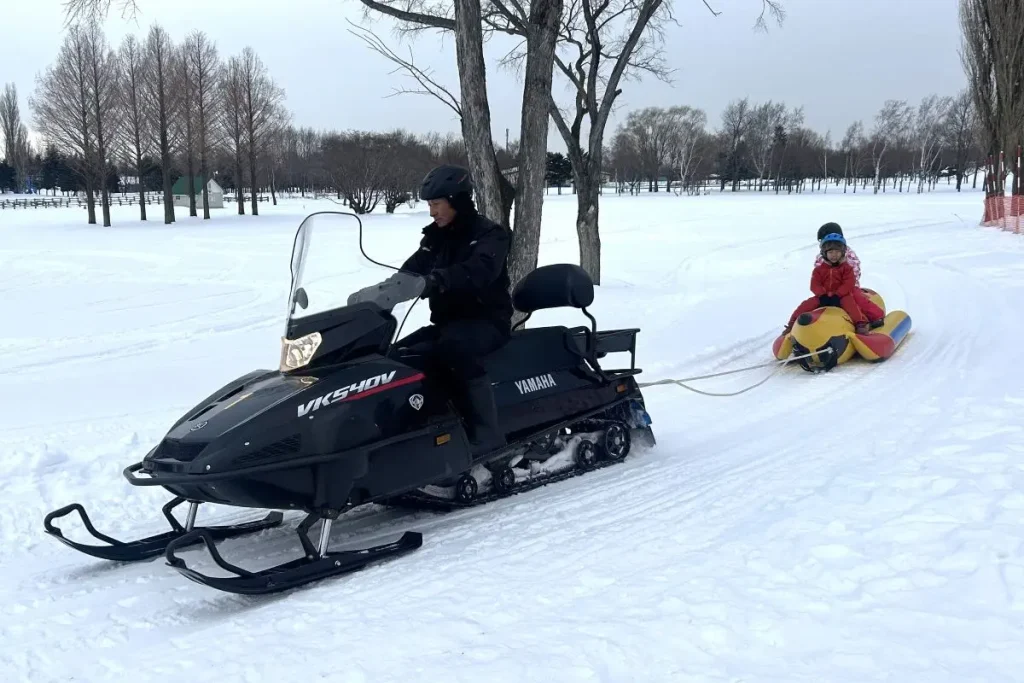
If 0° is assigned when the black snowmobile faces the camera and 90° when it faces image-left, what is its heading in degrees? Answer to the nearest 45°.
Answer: approximately 45°

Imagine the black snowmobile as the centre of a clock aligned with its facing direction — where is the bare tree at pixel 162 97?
The bare tree is roughly at 4 o'clock from the black snowmobile.

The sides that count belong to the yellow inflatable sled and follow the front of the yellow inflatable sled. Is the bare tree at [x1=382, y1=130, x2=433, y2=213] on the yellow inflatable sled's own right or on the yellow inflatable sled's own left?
on the yellow inflatable sled's own right

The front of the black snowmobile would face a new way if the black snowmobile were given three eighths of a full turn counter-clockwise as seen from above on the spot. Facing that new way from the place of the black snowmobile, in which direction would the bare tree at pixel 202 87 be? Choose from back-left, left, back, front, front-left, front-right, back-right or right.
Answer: left

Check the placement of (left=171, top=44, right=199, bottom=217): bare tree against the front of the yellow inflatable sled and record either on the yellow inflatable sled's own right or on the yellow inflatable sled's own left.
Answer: on the yellow inflatable sled's own right

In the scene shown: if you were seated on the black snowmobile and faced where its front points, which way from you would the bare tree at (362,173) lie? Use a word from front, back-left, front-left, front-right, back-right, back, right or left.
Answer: back-right

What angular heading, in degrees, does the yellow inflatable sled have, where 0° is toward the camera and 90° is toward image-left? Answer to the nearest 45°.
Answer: approximately 45°

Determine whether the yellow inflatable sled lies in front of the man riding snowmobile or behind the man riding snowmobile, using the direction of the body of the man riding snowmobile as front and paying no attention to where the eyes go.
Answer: behind
